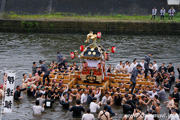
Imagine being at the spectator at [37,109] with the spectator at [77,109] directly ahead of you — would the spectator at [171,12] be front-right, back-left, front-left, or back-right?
front-left

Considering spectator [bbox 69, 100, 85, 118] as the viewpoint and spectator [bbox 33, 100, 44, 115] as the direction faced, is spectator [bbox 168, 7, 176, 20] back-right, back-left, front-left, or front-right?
back-right

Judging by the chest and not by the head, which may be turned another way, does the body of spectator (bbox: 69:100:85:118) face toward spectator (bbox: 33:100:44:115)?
no

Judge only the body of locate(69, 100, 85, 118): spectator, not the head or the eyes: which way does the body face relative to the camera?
away from the camera

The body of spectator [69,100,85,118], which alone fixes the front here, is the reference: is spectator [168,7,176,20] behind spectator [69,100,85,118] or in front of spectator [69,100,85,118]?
in front

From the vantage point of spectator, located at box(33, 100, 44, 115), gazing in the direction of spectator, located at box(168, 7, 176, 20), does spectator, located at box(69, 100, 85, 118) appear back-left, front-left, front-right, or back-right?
front-right

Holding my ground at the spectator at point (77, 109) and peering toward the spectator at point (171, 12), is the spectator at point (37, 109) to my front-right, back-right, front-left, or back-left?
back-left
